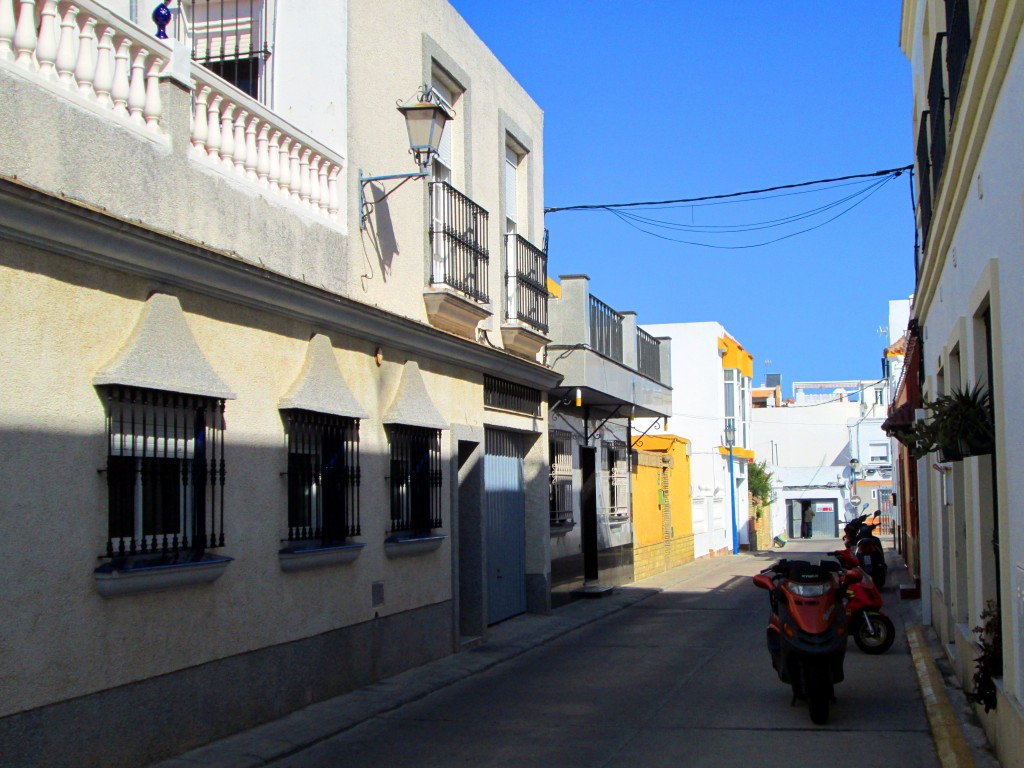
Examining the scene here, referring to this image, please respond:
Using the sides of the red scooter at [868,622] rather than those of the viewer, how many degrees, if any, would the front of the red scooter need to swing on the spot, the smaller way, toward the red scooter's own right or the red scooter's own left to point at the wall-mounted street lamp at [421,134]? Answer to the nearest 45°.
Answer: approximately 90° to the red scooter's own right

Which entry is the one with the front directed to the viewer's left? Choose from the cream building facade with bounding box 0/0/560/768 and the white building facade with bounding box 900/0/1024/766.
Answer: the white building facade with bounding box 900/0/1024/766

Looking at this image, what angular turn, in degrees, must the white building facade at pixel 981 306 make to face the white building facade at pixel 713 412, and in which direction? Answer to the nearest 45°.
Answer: approximately 90° to its right

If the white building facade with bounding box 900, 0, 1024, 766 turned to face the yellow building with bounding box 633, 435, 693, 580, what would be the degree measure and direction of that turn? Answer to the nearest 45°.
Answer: approximately 90° to its right

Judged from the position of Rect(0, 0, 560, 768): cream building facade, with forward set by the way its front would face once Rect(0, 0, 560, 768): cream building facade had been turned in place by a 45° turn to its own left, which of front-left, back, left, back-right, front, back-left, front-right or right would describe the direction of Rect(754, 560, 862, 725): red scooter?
front

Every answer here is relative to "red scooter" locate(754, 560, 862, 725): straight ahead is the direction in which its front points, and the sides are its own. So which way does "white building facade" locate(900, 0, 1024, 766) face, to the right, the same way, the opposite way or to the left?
to the right

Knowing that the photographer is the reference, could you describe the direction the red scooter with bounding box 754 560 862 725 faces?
facing the viewer

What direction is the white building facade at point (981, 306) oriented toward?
to the viewer's left

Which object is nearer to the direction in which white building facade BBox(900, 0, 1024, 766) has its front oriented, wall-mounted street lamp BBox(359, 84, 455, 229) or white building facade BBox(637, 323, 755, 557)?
the wall-mounted street lamp

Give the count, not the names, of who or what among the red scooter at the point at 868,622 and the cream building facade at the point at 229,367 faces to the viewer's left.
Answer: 0

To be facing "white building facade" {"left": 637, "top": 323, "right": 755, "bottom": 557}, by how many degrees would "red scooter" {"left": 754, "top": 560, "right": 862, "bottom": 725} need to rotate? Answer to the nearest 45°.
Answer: approximately 180°

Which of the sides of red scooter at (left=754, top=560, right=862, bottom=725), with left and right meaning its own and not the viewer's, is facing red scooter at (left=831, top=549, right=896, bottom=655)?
back

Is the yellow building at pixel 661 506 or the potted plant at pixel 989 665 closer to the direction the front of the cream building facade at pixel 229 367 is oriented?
the potted plant

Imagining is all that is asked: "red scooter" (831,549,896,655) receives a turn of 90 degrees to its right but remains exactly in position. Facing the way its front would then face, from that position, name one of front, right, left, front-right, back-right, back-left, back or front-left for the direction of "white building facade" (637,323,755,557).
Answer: back-right

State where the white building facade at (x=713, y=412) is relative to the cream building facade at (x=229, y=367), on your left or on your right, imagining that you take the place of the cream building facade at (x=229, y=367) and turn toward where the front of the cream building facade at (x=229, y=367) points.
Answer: on your left

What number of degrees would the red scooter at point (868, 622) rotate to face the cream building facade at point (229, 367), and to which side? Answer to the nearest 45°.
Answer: approximately 90° to its right

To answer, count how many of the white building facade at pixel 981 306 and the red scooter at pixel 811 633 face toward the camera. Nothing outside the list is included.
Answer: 1
